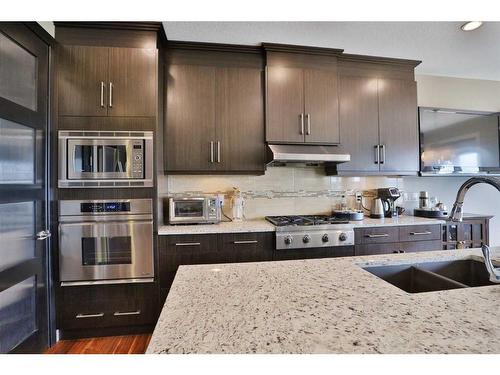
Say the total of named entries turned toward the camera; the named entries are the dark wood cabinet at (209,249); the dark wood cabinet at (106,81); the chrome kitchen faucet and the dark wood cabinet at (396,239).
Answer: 3

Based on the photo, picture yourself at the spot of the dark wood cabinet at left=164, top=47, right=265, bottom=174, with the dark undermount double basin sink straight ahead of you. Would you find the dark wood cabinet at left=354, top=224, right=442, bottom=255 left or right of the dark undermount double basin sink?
left

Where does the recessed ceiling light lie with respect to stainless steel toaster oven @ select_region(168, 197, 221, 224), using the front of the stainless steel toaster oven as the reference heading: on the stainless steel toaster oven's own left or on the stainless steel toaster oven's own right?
on the stainless steel toaster oven's own left

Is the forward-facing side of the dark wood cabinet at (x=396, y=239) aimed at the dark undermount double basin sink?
yes

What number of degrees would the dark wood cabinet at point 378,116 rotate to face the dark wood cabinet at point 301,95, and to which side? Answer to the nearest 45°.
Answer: approximately 45° to its right

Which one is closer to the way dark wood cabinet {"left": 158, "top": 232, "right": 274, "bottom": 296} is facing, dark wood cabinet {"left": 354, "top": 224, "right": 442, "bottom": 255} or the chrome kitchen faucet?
the chrome kitchen faucet

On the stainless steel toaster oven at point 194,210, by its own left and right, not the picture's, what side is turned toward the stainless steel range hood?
left

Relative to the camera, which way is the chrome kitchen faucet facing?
to the viewer's left

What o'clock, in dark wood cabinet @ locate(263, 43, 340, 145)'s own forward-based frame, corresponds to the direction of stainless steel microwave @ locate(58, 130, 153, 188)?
The stainless steel microwave is roughly at 2 o'clock from the dark wood cabinet.

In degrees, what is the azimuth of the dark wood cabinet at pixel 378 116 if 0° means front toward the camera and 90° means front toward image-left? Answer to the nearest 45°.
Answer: approximately 0°

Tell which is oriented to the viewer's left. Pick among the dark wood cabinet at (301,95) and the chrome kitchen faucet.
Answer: the chrome kitchen faucet

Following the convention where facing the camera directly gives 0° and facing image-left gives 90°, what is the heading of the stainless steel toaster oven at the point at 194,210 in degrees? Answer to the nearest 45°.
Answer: approximately 0°

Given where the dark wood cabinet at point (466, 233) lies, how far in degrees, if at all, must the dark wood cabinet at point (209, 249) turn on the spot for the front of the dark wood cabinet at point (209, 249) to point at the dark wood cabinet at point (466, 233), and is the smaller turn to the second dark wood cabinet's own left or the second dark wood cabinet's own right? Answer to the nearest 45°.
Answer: approximately 90° to the second dark wood cabinet's own left
